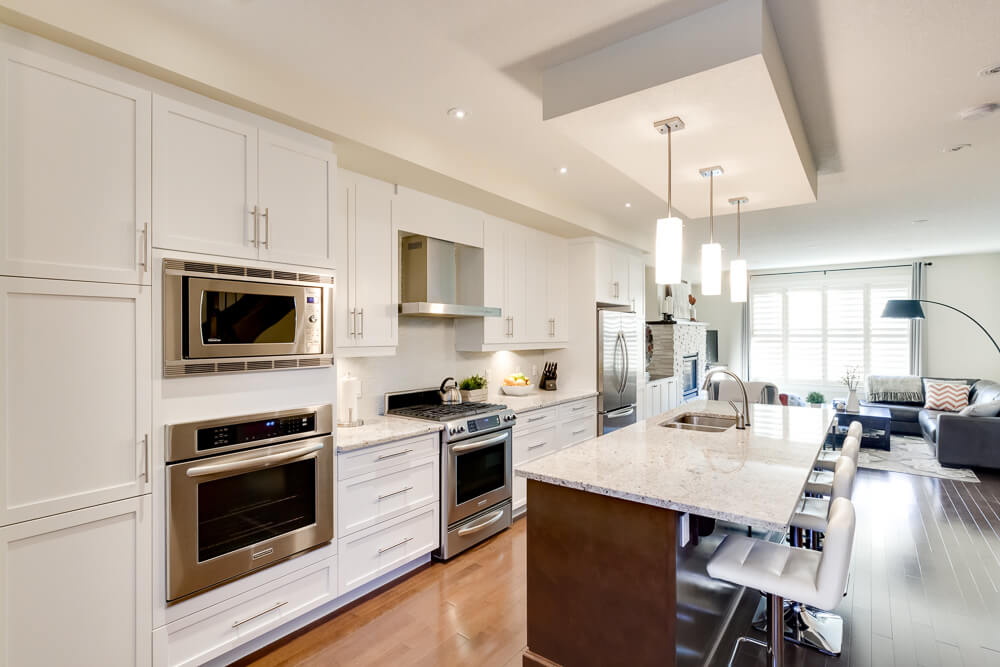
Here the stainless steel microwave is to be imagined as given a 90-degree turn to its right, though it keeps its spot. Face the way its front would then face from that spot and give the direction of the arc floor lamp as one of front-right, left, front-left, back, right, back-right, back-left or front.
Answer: back-left

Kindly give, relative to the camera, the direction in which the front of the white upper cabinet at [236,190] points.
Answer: facing the viewer and to the right of the viewer

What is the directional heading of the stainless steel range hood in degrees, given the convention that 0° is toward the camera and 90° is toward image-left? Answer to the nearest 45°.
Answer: approximately 315°

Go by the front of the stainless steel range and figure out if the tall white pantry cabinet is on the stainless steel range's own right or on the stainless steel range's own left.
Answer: on the stainless steel range's own right

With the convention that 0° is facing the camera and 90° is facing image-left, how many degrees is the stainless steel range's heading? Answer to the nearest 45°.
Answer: approximately 315°

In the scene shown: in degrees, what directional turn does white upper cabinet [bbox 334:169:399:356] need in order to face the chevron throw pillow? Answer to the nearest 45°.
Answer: approximately 45° to its left

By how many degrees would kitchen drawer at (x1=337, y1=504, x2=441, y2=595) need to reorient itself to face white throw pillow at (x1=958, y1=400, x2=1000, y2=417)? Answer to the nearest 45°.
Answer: approximately 45° to its left

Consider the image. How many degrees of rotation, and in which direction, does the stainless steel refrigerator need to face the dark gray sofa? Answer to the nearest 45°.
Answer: approximately 45° to its left

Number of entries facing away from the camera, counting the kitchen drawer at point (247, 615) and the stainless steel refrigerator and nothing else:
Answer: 0

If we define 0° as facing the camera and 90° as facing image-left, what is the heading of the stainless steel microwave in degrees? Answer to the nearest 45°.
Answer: approximately 315°

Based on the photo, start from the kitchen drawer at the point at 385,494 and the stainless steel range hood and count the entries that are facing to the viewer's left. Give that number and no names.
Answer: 0

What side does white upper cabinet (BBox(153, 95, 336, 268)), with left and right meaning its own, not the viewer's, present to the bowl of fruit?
left

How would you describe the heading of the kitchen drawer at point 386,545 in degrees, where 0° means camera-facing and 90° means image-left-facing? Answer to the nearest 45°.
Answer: approximately 315°

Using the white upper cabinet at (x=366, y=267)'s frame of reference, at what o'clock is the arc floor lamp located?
The arc floor lamp is roughly at 10 o'clock from the white upper cabinet.

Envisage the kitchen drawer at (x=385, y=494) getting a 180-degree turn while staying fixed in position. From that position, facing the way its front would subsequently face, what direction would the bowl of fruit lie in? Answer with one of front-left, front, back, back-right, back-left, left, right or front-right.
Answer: right
